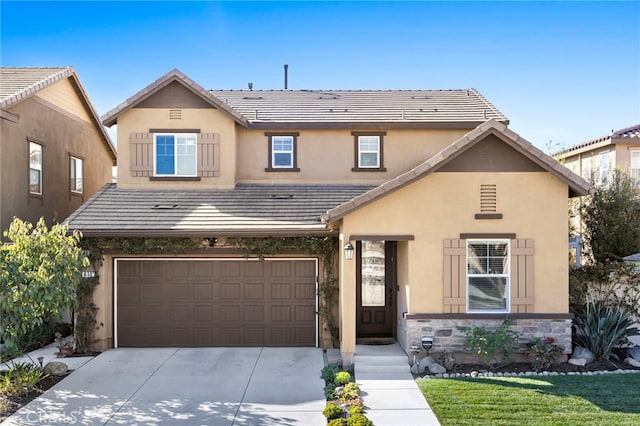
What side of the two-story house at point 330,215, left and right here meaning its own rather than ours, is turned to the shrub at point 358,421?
front

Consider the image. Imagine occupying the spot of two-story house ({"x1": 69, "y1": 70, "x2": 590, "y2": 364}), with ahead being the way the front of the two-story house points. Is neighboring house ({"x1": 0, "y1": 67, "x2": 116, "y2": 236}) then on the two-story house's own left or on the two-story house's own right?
on the two-story house's own right

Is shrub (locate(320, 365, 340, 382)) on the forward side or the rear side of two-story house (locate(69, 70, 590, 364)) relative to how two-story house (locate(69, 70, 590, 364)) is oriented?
on the forward side

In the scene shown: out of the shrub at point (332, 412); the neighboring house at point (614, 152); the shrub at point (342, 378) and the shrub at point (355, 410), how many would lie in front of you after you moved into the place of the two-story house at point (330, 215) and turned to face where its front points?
3

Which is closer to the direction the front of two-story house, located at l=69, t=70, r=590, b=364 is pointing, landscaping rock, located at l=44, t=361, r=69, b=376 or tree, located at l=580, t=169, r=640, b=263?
the landscaping rock

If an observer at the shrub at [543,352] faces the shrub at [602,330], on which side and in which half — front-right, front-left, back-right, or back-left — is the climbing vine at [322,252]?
back-left

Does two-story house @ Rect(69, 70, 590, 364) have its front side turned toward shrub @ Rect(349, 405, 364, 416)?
yes

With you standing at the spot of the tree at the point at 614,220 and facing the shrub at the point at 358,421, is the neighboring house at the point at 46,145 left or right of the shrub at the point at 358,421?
right

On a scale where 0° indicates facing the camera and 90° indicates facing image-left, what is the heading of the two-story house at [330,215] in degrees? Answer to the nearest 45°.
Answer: approximately 0°

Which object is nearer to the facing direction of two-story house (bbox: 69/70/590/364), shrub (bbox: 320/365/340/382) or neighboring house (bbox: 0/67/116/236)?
the shrub

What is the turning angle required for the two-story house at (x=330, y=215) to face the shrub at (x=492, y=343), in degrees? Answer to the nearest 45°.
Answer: approximately 45° to its left

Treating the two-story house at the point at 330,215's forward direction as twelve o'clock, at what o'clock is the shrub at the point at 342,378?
The shrub is roughly at 12 o'clock from the two-story house.

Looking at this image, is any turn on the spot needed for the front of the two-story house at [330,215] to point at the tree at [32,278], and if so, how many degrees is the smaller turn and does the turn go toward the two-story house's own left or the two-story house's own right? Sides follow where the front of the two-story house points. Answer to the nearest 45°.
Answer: approximately 45° to the two-story house's own right

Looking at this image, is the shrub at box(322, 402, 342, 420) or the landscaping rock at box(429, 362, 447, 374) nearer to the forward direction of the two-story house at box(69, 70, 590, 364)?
the shrub

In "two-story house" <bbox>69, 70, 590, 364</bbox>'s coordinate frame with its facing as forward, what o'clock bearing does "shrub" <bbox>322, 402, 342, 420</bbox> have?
The shrub is roughly at 12 o'clock from the two-story house.
